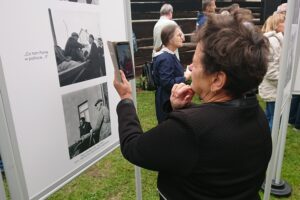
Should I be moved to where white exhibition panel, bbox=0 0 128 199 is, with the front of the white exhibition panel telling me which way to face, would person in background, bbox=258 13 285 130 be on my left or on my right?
on my left

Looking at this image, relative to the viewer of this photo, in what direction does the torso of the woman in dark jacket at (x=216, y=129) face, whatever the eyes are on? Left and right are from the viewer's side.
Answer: facing away from the viewer and to the left of the viewer

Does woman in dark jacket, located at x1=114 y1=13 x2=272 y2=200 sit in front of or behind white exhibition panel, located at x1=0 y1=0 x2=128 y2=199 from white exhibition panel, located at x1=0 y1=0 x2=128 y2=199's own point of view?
in front

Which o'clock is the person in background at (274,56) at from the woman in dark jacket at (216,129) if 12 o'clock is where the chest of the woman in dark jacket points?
The person in background is roughly at 2 o'clock from the woman in dark jacket.
